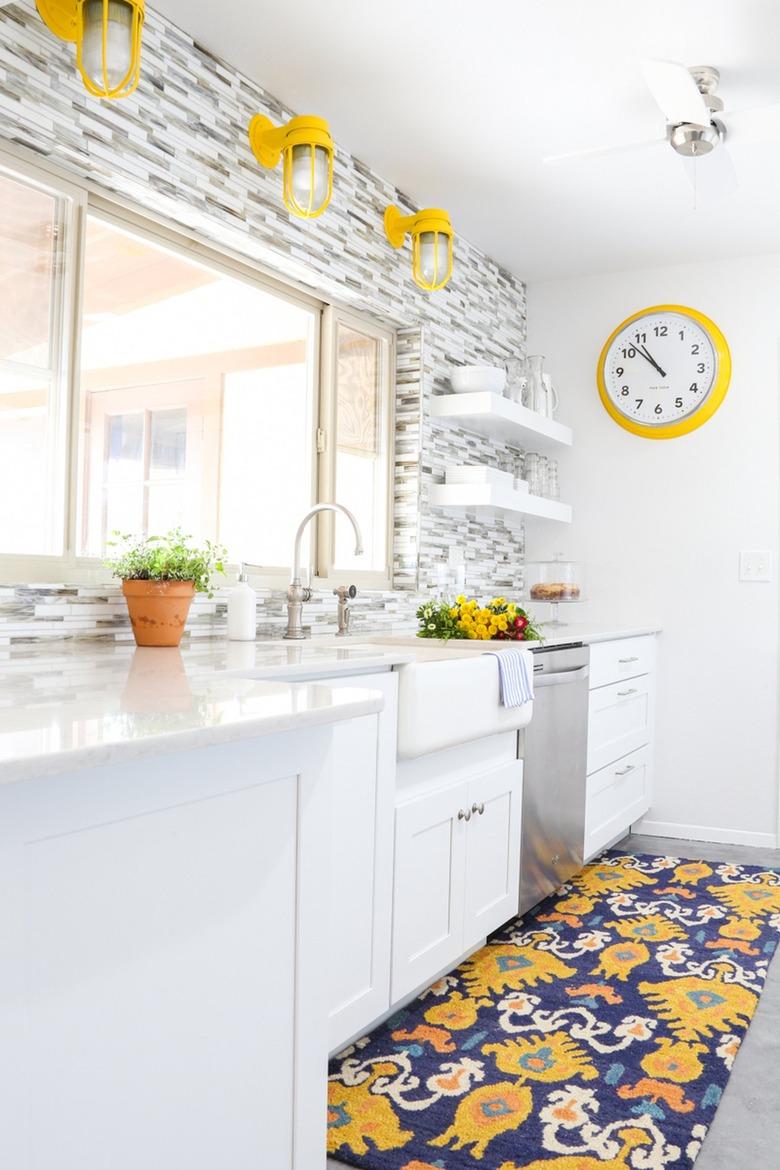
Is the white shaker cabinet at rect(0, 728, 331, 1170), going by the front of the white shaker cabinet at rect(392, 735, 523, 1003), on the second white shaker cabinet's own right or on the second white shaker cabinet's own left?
on the second white shaker cabinet's own right

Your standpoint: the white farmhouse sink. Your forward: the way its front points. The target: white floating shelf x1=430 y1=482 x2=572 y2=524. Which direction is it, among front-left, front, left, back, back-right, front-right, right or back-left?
back-left

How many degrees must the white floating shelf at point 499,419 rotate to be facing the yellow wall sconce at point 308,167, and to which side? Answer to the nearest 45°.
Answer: approximately 45° to its right

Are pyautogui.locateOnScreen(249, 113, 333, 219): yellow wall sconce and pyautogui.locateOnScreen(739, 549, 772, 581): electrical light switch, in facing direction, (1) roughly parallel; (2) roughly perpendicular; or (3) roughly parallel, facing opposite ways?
roughly perpendicular

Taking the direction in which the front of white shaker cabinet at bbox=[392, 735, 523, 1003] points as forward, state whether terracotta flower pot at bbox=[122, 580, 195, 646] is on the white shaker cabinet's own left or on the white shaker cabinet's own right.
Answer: on the white shaker cabinet's own right
